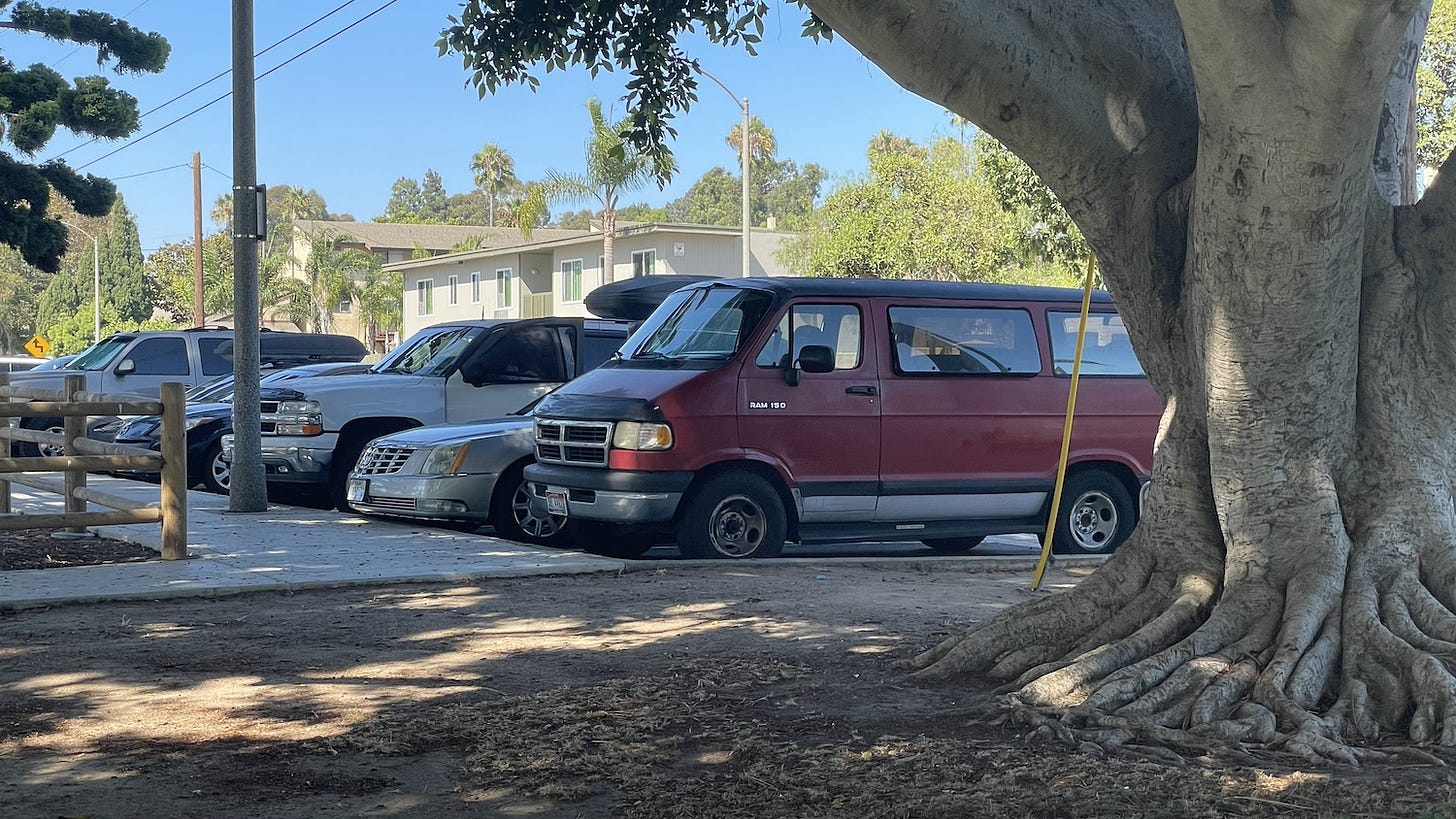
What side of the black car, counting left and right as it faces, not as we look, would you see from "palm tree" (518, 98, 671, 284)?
back

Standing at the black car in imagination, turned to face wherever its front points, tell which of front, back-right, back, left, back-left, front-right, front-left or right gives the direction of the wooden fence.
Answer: front-left

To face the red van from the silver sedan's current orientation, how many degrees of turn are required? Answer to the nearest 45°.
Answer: approximately 90° to its left

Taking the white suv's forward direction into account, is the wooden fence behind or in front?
in front

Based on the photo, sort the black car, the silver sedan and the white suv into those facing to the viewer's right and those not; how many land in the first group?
0

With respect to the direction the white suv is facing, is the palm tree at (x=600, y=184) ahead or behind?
behind

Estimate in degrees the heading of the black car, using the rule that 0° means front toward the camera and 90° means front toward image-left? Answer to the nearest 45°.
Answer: approximately 45°

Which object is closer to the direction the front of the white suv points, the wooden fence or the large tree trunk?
the wooden fence

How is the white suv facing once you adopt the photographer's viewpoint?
facing the viewer and to the left of the viewer
